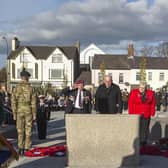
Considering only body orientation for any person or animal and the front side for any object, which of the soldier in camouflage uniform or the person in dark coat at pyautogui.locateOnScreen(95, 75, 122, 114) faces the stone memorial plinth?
the person in dark coat

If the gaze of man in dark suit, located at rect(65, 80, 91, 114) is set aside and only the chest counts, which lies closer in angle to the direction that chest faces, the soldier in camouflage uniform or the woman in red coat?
the soldier in camouflage uniform

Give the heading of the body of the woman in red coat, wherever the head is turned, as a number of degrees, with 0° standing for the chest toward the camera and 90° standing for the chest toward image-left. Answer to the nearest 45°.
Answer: approximately 0°
